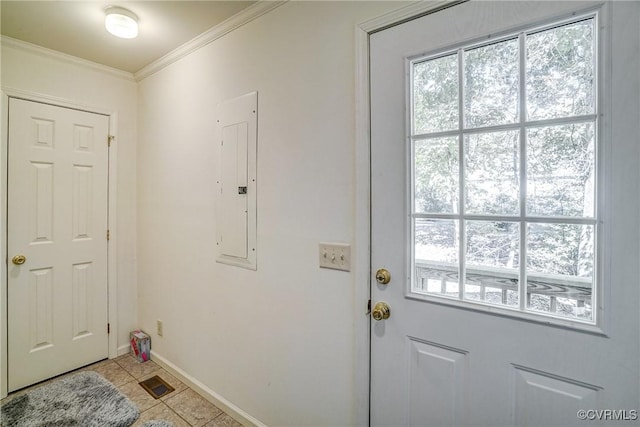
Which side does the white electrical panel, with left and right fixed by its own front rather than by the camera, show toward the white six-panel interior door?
right

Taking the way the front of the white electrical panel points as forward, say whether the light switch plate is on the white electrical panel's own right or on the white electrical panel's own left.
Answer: on the white electrical panel's own left

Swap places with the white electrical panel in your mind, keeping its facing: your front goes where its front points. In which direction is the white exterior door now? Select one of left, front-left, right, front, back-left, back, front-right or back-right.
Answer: left

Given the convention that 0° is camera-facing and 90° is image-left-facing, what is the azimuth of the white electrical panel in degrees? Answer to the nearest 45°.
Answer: approximately 45°

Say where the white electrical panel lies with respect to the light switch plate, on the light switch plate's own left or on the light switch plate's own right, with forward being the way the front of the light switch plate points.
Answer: on the light switch plate's own right

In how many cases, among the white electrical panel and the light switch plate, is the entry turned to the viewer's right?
0

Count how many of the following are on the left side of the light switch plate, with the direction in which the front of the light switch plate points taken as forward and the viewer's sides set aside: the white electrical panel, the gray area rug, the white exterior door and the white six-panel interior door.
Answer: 1

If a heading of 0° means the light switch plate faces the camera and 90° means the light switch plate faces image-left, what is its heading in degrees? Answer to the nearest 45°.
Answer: approximately 45°

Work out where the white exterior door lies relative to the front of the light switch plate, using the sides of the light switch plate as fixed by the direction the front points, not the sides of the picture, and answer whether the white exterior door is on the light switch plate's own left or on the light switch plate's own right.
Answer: on the light switch plate's own left

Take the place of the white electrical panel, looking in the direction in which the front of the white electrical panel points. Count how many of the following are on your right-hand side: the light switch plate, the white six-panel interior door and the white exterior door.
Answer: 1
